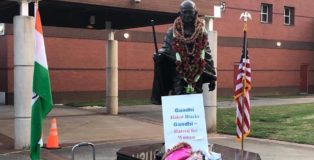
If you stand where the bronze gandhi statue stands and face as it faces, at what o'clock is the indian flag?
The indian flag is roughly at 3 o'clock from the bronze gandhi statue.

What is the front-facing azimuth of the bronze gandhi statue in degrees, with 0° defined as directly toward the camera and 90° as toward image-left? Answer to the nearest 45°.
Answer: approximately 0°
